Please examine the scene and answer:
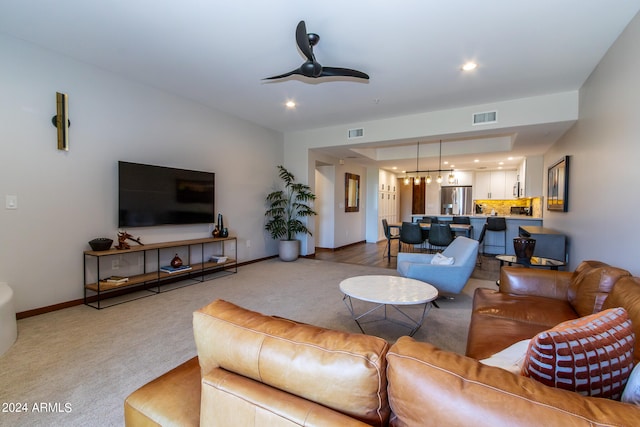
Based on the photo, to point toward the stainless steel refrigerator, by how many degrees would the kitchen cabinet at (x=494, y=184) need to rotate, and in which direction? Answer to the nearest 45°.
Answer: approximately 90° to its right

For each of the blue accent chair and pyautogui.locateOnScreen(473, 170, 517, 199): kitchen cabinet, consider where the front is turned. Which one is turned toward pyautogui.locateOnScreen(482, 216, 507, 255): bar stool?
the kitchen cabinet

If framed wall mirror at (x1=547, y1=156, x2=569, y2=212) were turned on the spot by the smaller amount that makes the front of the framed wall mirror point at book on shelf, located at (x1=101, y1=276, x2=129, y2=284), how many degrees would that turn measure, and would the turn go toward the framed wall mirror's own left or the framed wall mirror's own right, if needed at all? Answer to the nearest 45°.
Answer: approximately 45° to the framed wall mirror's own left

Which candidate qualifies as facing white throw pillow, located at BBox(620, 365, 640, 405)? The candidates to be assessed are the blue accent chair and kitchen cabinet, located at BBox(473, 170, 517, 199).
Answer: the kitchen cabinet

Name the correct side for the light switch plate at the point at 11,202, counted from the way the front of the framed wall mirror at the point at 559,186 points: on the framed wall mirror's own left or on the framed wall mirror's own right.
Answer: on the framed wall mirror's own left

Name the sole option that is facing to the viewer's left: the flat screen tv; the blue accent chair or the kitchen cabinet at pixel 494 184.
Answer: the blue accent chair

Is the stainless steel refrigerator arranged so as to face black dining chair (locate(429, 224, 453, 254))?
yes

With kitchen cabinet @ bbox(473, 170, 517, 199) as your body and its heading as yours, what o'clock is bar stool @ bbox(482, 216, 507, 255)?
The bar stool is roughly at 12 o'clock from the kitchen cabinet.

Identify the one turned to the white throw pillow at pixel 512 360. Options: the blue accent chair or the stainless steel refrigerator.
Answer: the stainless steel refrigerator

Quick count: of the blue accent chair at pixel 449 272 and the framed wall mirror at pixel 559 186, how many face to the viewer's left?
2

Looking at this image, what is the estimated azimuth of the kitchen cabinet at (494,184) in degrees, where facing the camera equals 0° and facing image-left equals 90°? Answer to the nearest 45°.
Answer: approximately 0°

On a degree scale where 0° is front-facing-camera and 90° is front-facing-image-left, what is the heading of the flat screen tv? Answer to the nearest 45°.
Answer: approximately 315°

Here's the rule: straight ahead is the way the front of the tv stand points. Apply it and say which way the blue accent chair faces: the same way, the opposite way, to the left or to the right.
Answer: the opposite way

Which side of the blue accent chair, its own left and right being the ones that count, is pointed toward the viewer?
left
